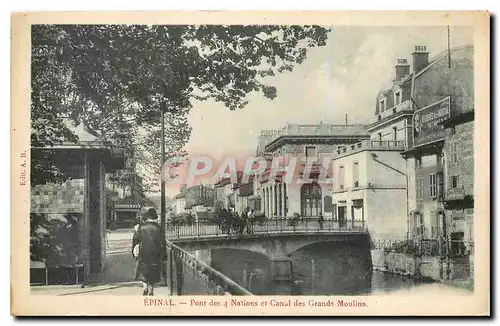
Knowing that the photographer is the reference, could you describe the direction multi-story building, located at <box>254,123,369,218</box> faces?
facing the viewer

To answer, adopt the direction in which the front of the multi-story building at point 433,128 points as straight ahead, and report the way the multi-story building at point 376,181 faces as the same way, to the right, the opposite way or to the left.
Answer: the same way

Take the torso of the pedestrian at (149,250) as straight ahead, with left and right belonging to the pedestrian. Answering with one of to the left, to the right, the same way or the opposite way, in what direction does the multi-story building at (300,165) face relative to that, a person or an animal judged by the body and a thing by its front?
the opposite way

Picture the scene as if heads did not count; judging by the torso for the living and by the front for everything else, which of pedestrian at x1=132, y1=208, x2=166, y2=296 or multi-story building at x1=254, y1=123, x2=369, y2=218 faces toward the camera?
the multi-story building

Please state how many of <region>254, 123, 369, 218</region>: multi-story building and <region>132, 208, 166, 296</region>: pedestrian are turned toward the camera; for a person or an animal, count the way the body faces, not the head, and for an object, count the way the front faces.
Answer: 1

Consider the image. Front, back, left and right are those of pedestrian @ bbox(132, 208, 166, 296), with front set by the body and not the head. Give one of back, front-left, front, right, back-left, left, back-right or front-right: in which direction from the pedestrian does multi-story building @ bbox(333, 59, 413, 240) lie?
right

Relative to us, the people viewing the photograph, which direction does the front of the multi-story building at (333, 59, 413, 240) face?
facing the viewer and to the left of the viewer

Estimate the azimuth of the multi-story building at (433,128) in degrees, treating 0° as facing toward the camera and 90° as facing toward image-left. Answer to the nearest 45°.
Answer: approximately 45°

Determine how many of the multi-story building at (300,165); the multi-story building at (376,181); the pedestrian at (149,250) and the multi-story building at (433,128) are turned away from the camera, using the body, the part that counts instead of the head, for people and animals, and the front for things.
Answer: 1

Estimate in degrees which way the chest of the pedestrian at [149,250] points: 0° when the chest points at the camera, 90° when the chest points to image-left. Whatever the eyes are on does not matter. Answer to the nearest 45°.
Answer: approximately 180°

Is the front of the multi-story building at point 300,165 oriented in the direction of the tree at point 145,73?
yes
